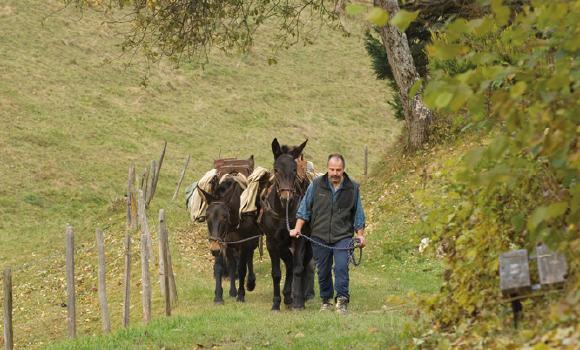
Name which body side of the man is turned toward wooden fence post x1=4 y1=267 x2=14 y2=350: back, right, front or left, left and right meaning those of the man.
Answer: right

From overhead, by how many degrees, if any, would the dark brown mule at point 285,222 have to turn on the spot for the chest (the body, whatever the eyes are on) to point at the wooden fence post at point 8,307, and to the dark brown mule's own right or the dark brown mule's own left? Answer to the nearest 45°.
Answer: approximately 90° to the dark brown mule's own right

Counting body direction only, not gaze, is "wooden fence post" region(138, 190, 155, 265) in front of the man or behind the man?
behind

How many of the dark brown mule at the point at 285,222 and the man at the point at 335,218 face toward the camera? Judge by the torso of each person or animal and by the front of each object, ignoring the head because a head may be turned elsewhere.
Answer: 2

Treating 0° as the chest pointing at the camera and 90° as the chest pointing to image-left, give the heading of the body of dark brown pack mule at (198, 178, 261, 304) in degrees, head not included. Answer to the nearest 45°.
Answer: approximately 45°

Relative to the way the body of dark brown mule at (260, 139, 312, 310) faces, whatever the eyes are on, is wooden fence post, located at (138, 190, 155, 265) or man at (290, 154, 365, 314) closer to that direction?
the man
